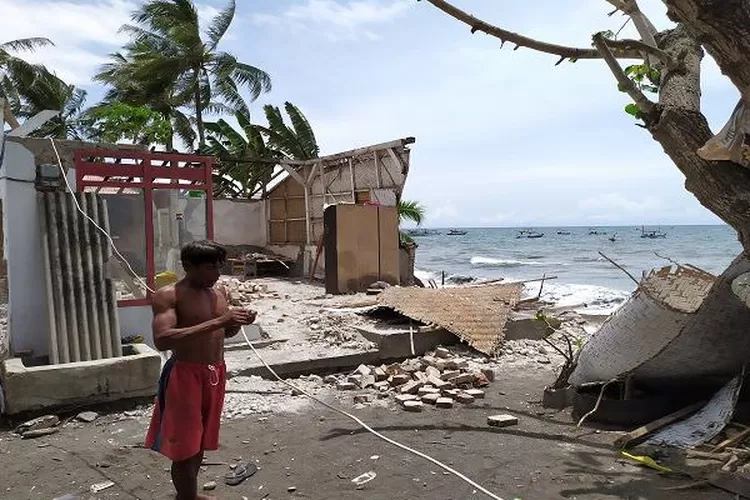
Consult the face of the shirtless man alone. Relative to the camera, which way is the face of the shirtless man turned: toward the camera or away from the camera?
toward the camera

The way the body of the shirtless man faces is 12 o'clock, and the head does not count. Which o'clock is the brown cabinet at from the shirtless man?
The brown cabinet is roughly at 8 o'clock from the shirtless man.

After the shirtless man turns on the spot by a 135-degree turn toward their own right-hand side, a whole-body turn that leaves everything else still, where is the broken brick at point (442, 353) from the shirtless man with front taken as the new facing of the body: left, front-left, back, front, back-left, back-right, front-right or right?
back-right

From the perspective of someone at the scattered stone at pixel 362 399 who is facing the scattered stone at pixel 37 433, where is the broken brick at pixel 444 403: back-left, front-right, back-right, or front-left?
back-left

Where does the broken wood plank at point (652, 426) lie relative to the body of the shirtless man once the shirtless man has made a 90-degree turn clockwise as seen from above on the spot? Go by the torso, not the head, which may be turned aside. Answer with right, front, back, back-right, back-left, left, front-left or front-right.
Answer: back-left

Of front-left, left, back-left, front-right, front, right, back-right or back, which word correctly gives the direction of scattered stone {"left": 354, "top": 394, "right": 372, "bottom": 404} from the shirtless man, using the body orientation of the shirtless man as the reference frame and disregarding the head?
left

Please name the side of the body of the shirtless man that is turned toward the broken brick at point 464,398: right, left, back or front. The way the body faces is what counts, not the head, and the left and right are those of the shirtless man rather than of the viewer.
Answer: left

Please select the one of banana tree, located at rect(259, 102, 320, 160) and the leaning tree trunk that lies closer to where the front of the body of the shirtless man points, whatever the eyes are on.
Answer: the leaning tree trunk

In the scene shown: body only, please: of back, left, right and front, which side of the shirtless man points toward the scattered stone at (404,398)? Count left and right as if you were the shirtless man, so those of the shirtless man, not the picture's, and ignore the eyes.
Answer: left

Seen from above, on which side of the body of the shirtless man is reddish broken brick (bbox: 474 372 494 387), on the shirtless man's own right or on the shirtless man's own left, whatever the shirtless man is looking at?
on the shirtless man's own left

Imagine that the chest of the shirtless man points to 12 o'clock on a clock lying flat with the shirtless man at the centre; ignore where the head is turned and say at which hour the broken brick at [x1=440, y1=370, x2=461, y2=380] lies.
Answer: The broken brick is roughly at 9 o'clock from the shirtless man.

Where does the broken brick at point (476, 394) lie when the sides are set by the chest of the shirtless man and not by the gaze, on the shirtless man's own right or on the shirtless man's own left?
on the shirtless man's own left

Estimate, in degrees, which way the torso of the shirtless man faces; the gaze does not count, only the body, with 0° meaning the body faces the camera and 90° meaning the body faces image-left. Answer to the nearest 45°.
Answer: approximately 315°

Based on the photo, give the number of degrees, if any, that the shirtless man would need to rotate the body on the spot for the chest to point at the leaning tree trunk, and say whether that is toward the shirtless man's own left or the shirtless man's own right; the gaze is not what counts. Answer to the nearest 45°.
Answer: approximately 45° to the shirtless man's own left

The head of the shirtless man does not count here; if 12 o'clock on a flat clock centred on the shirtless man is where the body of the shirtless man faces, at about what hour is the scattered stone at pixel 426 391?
The scattered stone is roughly at 9 o'clock from the shirtless man.

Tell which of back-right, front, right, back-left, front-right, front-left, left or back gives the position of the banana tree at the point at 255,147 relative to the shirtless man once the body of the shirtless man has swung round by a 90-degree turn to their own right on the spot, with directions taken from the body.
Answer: back-right
